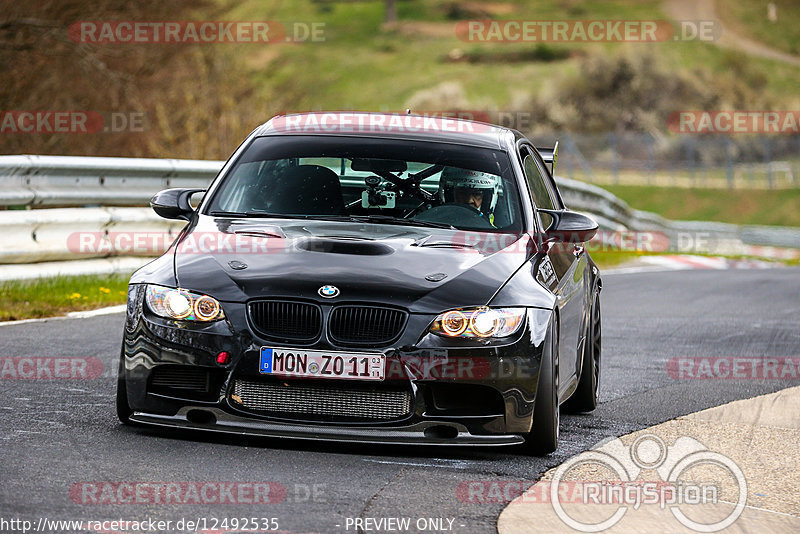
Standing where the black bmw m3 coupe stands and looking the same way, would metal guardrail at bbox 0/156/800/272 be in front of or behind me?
behind

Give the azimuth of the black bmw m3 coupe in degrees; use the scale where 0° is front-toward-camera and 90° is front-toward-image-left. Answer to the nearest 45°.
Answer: approximately 0°
